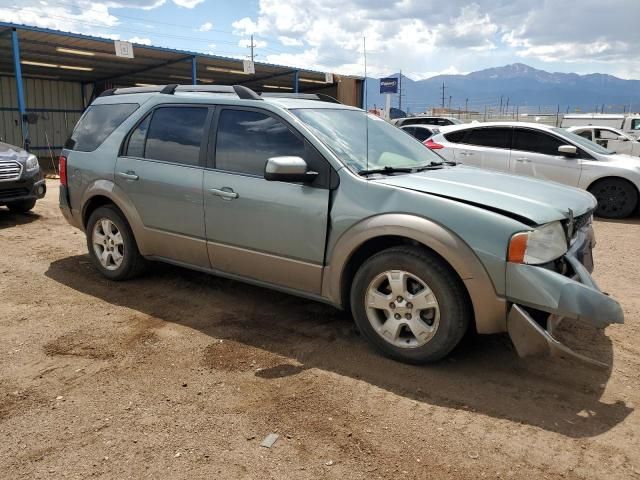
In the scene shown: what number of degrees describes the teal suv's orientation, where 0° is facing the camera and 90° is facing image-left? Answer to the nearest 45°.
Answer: approximately 315°

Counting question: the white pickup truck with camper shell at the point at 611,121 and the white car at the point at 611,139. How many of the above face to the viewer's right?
2

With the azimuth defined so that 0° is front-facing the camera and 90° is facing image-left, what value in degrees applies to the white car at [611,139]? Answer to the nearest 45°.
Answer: approximately 270°

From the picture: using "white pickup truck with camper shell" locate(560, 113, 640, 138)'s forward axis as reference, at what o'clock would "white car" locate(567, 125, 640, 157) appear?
The white car is roughly at 3 o'clock from the white pickup truck with camper shell.

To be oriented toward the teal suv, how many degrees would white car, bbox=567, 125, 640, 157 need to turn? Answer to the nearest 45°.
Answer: approximately 90° to its right

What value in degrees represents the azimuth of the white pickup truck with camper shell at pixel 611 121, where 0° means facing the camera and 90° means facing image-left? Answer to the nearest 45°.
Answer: approximately 270°
